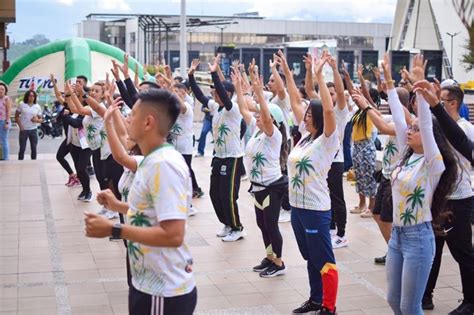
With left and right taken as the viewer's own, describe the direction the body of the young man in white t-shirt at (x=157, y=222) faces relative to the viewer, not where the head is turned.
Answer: facing to the left of the viewer

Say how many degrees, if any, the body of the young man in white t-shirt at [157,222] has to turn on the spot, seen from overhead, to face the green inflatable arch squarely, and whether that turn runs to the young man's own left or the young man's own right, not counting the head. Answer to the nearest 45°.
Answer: approximately 90° to the young man's own right

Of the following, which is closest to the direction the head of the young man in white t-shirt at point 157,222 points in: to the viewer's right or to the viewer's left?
to the viewer's left
